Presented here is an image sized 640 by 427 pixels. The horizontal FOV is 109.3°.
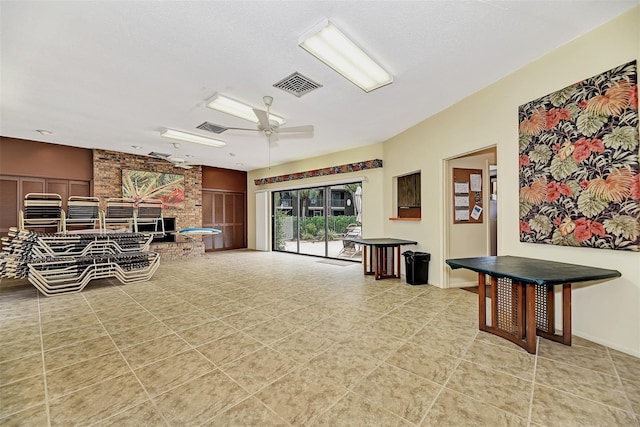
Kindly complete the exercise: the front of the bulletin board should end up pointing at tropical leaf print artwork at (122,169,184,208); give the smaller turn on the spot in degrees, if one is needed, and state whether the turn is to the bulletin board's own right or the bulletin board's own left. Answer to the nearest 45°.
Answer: approximately 90° to the bulletin board's own right

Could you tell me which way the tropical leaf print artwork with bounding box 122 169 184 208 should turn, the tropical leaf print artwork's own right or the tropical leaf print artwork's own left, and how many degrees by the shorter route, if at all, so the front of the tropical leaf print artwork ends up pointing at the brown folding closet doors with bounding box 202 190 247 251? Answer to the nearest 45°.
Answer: approximately 45° to the tropical leaf print artwork's own left

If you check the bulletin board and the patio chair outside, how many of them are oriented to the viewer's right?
0

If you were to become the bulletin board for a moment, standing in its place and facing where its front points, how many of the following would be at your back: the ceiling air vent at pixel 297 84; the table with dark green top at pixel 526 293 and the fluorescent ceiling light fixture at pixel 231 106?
0

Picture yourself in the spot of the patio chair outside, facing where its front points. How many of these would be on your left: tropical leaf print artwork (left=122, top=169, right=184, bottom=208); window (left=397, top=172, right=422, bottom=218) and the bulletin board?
2

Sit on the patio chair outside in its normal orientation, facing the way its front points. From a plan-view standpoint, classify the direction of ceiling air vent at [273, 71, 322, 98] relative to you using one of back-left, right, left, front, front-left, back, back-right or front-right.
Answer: front-left

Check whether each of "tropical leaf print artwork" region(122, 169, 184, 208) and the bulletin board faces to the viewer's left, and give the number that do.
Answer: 0

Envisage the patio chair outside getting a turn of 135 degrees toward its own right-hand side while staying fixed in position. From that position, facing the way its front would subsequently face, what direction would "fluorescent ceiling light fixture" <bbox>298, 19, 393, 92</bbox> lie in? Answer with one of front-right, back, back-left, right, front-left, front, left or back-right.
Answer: back

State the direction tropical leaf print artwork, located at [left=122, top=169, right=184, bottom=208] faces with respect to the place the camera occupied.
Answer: facing the viewer and to the right of the viewer

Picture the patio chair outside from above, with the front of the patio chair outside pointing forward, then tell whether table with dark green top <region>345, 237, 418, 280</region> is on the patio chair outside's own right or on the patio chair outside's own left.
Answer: on the patio chair outside's own left

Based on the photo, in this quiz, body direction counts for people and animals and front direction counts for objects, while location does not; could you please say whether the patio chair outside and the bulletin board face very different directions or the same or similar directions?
same or similar directions

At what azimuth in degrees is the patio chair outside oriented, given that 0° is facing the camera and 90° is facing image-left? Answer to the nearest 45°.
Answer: approximately 45°

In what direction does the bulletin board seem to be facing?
toward the camera

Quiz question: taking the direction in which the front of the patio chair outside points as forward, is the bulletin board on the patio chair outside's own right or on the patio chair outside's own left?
on the patio chair outside's own left
